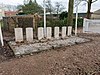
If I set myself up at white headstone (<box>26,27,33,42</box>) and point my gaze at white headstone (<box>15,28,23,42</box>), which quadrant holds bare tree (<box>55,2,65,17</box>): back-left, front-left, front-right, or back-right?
back-right

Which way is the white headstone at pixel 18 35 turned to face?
toward the camera

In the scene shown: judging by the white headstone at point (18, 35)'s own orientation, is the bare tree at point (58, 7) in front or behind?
behind
